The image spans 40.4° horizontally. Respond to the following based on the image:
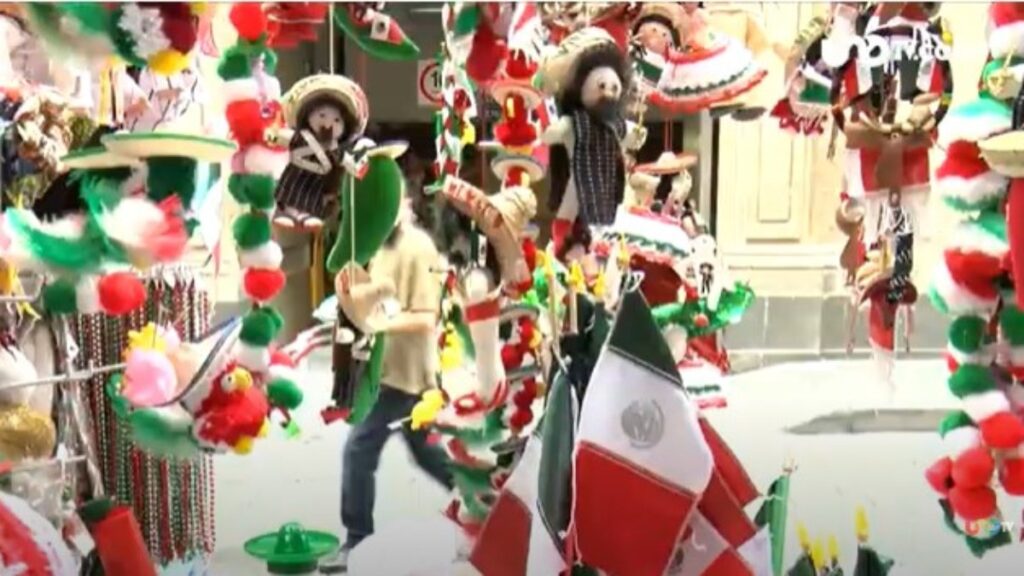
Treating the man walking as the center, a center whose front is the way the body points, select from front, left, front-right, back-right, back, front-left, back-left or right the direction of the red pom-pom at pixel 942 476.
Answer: back-left

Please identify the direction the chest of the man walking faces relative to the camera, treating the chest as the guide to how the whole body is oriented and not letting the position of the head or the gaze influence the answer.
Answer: to the viewer's left

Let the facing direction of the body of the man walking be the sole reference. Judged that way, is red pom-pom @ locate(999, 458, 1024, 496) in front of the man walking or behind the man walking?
behind

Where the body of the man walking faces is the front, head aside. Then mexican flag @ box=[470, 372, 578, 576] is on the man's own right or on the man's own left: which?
on the man's own left

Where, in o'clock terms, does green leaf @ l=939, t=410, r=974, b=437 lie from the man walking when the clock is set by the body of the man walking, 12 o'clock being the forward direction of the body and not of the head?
The green leaf is roughly at 7 o'clock from the man walking.

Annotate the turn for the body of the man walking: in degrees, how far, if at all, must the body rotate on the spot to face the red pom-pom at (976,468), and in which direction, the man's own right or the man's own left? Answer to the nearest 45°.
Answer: approximately 135° to the man's own left
